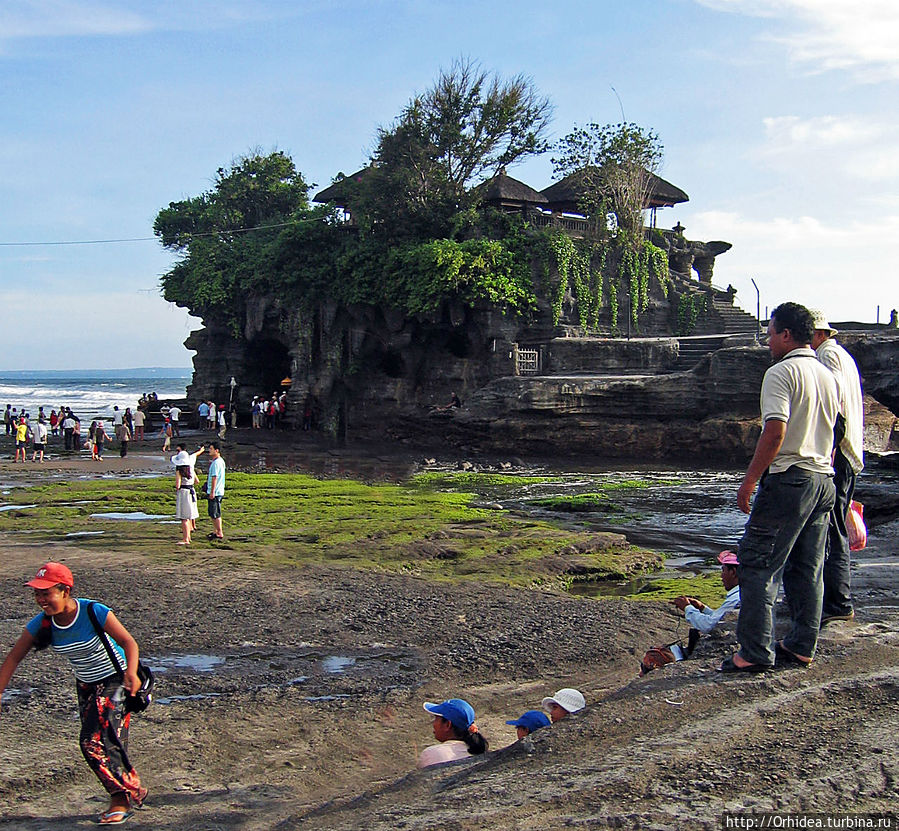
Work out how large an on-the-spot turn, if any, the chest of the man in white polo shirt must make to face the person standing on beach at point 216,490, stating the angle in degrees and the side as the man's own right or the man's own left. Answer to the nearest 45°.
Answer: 0° — they already face them

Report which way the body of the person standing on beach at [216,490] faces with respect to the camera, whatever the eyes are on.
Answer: to the viewer's left

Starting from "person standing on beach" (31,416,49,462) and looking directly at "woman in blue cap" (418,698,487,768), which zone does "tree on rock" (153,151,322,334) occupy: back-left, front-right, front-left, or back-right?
back-left

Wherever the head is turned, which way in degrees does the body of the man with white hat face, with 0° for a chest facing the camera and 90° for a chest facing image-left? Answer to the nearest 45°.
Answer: approximately 135°

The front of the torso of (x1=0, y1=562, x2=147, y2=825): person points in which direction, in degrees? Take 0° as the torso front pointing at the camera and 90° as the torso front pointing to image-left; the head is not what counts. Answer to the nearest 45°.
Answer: approximately 45°

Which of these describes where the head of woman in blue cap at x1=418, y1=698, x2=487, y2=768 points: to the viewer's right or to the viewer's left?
to the viewer's left

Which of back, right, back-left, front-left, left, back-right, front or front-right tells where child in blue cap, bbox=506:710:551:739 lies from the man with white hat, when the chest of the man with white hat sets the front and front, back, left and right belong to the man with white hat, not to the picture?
left

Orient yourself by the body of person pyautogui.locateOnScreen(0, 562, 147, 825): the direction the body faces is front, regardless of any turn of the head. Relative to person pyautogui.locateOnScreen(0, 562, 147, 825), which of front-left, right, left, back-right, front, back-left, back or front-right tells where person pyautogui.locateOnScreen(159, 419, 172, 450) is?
back-right

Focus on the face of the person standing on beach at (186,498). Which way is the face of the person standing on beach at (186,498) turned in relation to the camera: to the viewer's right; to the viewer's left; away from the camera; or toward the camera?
away from the camera

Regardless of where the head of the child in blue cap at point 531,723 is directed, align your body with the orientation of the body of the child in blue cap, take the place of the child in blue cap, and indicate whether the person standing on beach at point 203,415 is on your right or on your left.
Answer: on your right
